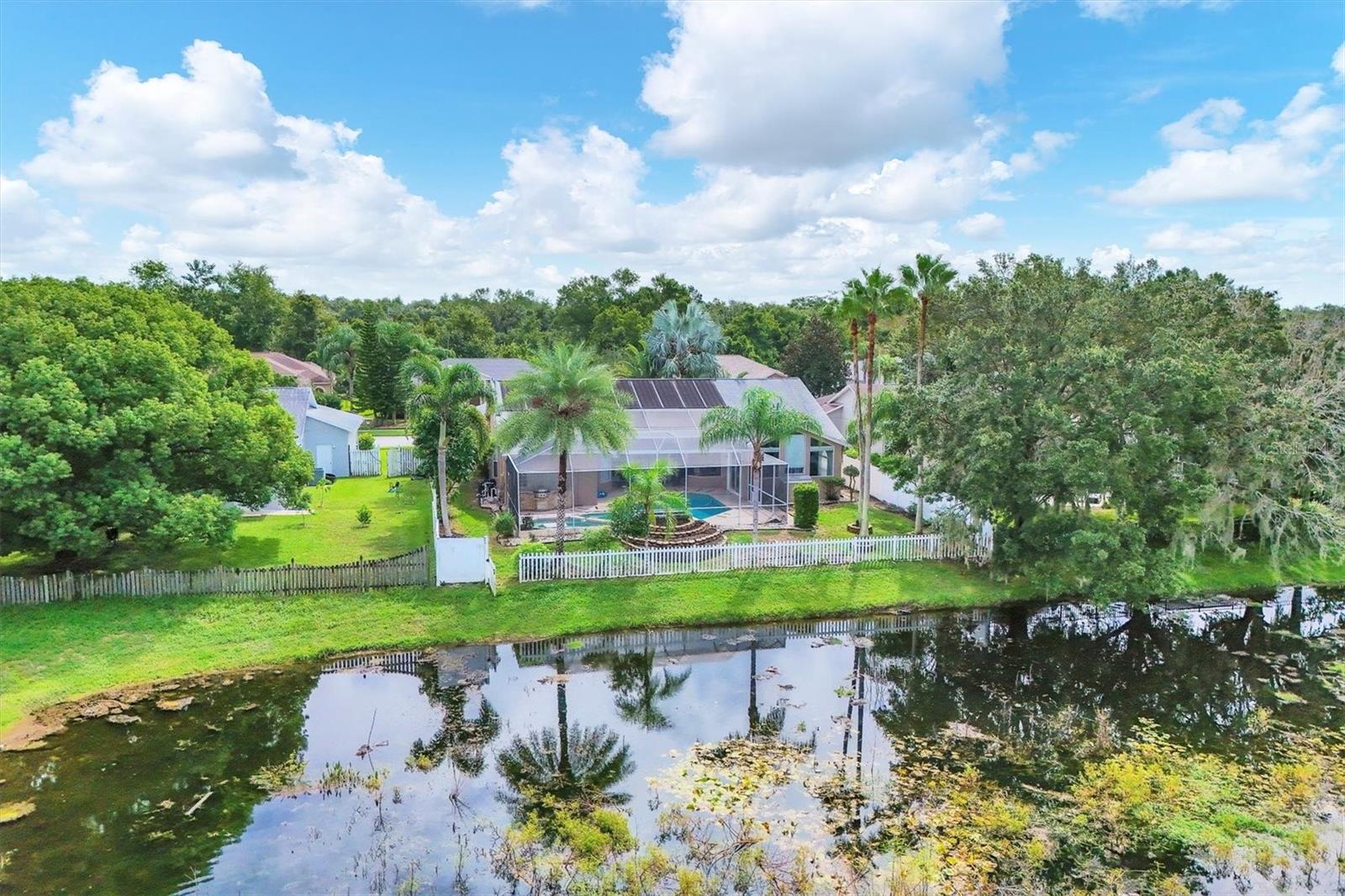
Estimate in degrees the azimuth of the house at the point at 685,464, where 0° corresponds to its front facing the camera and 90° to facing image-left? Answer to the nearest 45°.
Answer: approximately 180°

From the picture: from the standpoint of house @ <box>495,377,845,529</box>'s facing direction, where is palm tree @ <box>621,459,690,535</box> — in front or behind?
behind

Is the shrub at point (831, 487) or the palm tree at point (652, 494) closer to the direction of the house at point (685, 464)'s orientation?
the shrub

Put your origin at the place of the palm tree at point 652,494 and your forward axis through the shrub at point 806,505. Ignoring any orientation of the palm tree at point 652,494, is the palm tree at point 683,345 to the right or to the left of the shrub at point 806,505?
left

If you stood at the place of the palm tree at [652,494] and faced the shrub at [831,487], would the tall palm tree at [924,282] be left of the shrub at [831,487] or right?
right

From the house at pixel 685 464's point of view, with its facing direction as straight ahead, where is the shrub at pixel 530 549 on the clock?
The shrub is roughly at 7 o'clock from the house.

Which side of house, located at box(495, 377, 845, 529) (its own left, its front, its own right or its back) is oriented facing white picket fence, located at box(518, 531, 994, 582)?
back

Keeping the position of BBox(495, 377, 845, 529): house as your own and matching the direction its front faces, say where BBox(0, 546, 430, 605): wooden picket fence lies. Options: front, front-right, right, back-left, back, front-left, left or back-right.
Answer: back-left

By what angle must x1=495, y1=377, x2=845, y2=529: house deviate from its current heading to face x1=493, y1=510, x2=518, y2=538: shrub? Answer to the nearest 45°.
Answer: approximately 135° to its left

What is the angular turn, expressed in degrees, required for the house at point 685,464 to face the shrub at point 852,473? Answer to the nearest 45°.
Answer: approximately 45° to its right

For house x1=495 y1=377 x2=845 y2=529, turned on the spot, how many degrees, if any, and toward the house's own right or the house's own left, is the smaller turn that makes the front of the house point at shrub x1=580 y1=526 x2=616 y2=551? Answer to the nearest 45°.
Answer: approximately 180°

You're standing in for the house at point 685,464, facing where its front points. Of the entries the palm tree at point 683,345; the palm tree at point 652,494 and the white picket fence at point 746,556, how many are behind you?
2
